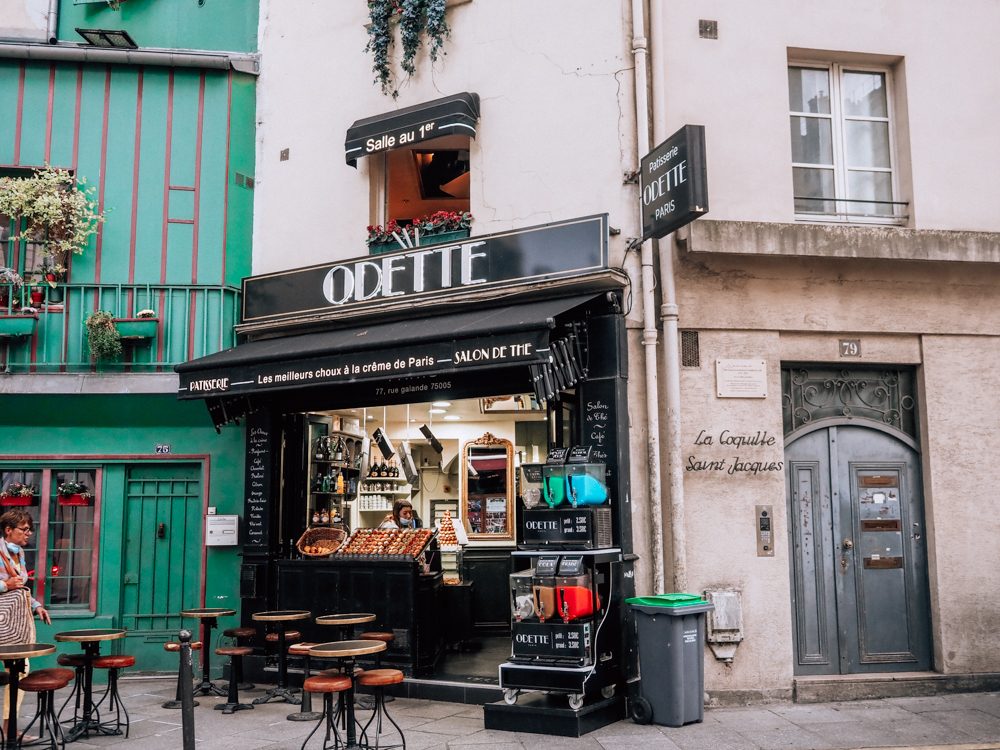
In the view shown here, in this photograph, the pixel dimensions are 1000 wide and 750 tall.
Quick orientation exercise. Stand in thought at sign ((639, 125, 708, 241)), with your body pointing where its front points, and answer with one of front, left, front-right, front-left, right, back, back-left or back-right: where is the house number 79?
back

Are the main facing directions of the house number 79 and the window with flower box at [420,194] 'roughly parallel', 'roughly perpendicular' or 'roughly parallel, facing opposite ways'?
roughly parallel

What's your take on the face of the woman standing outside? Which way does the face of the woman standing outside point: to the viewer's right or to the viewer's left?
to the viewer's right

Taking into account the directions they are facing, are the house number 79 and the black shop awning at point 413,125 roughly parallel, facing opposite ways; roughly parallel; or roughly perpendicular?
roughly parallel

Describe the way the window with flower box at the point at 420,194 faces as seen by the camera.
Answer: facing the viewer and to the left of the viewer

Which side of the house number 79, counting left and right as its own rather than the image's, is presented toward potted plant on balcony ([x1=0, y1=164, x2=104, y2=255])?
right

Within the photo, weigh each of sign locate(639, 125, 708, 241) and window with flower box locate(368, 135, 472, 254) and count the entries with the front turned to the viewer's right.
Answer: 0

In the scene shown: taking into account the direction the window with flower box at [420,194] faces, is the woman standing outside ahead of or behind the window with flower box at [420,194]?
ahead

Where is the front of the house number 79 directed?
toward the camera

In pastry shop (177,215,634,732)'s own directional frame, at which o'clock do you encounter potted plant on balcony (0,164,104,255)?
The potted plant on balcony is roughly at 2 o'clock from the pastry shop.

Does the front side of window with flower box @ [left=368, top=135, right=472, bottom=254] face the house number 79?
no

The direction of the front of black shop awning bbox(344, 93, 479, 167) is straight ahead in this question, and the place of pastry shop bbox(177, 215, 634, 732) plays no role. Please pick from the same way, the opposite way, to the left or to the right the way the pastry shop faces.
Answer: the same way

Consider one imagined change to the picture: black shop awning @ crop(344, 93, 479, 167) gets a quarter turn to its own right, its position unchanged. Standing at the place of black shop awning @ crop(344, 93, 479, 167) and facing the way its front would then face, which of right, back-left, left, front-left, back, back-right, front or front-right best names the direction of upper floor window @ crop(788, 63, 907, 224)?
back-right

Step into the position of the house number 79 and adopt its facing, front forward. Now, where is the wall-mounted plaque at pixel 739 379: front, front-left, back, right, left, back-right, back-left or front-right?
front-right
